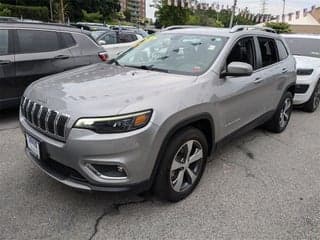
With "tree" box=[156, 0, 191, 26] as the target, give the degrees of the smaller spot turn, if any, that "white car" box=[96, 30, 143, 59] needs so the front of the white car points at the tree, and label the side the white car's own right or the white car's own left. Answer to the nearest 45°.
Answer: approximately 135° to the white car's own right

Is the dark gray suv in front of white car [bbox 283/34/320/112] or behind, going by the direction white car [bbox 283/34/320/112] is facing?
in front

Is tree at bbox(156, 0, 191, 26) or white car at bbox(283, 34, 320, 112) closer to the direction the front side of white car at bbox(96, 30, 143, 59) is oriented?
the white car

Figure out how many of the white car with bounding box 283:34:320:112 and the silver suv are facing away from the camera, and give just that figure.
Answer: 0

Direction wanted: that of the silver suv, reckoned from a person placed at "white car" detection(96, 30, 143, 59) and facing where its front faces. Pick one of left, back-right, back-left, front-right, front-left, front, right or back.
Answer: front-left

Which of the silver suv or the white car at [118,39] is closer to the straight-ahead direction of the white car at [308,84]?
the silver suv

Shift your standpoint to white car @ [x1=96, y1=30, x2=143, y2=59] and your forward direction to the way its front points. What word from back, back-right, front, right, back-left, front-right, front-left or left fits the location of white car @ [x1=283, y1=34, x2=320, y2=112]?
left

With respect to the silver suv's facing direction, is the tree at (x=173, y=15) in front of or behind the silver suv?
behind

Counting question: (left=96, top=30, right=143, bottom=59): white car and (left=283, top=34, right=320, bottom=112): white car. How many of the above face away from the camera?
0

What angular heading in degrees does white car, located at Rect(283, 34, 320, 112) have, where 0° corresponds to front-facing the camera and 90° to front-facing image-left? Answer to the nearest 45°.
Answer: approximately 45°

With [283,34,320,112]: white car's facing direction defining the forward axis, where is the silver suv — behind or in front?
in front

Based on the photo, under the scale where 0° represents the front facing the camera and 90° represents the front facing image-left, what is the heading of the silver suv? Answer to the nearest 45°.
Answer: approximately 45°
